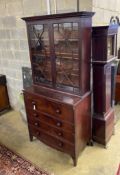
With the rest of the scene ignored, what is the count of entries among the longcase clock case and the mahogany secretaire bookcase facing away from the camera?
0

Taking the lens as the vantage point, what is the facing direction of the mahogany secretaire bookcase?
facing the viewer and to the left of the viewer
